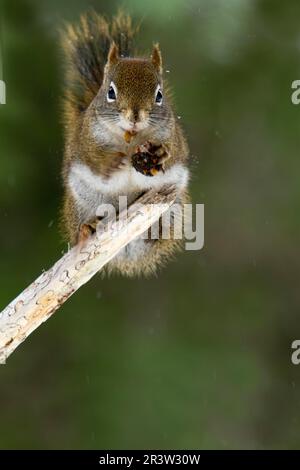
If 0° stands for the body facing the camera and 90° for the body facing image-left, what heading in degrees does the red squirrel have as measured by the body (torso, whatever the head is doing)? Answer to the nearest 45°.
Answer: approximately 0°
